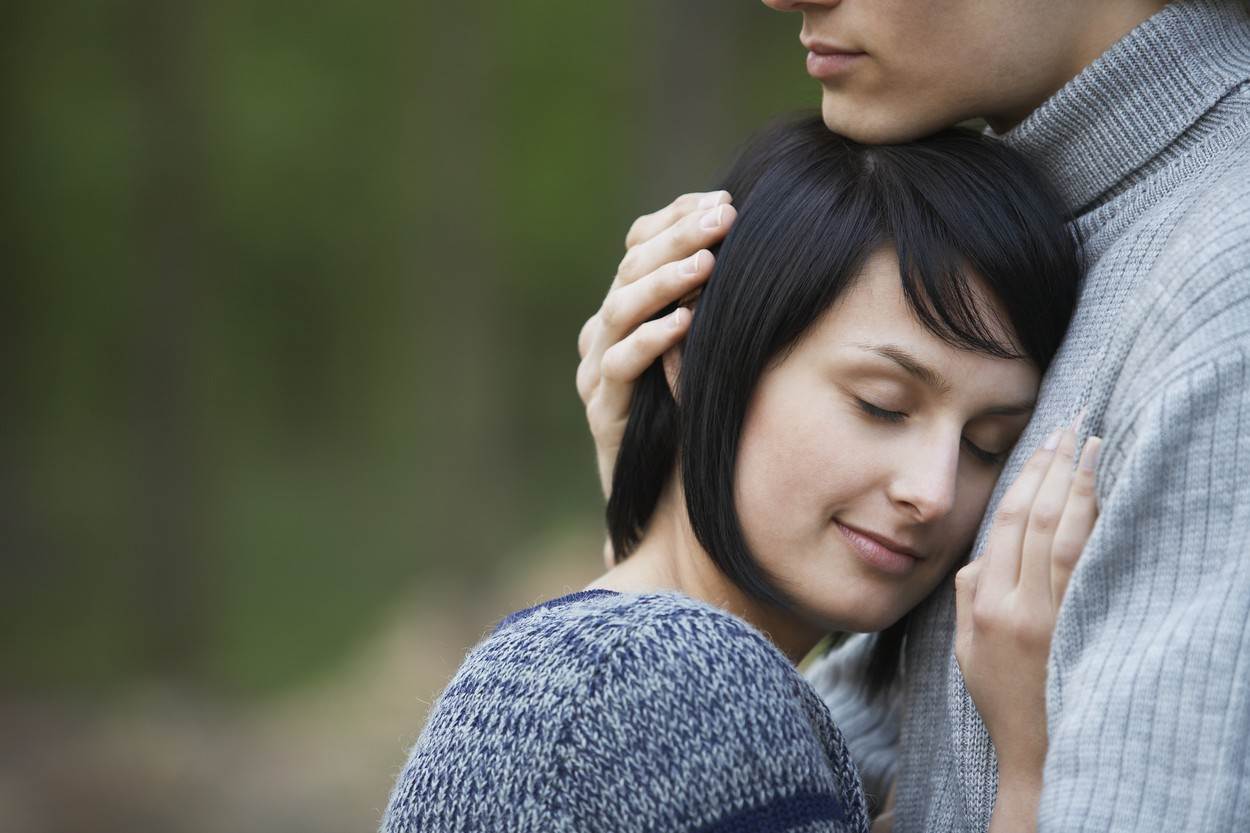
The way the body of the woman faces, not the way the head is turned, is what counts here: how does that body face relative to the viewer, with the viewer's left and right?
facing to the right of the viewer

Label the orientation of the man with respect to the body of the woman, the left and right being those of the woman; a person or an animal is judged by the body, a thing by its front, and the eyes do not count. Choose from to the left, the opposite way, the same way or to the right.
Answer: the opposite way

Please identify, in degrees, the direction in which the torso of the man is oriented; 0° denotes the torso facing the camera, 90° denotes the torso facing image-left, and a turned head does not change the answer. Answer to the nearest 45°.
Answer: approximately 90°
